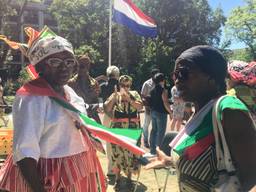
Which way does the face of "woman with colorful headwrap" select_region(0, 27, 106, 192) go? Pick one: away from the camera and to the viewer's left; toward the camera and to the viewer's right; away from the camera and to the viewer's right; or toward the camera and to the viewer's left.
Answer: toward the camera and to the viewer's right

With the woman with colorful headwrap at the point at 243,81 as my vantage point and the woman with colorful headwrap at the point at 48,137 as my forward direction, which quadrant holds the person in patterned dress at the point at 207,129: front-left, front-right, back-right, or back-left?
front-left

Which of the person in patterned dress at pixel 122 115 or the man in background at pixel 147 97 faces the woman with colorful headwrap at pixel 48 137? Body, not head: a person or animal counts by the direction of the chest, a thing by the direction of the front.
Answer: the person in patterned dress

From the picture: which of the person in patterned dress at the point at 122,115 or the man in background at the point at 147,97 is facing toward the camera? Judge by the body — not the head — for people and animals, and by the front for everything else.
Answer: the person in patterned dress

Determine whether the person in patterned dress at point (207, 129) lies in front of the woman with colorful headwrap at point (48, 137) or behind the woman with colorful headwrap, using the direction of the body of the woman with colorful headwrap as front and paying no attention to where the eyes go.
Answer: in front

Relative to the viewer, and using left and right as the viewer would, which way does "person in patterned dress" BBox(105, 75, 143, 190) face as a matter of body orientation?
facing the viewer

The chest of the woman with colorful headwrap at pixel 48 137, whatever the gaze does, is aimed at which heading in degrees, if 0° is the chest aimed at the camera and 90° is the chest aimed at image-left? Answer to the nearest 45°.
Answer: approximately 315°

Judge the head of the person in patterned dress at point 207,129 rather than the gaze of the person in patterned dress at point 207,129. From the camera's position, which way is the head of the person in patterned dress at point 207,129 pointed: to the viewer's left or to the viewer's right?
to the viewer's left

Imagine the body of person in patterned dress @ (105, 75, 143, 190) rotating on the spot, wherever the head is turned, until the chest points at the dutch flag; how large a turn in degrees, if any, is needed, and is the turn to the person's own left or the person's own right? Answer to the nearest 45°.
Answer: approximately 180°

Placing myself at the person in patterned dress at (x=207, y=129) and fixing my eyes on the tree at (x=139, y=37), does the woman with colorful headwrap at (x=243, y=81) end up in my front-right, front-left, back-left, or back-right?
front-right
